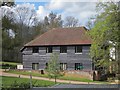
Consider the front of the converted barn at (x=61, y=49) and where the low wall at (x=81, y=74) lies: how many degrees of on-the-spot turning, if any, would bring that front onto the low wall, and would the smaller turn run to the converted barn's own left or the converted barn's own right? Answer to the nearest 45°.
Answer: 0° — it already faces it

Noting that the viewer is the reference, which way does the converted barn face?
facing the viewer

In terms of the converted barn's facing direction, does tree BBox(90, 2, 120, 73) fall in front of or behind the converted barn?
in front

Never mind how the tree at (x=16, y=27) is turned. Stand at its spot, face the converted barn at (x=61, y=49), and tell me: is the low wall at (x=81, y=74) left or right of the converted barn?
right

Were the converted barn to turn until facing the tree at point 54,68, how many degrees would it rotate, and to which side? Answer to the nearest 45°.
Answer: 0° — it already faces it
